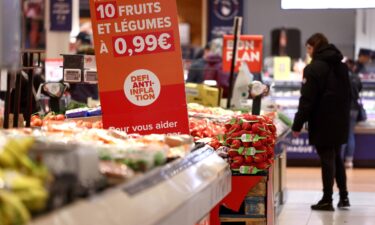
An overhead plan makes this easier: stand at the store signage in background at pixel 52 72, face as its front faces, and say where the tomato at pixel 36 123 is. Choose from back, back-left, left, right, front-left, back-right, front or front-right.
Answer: front

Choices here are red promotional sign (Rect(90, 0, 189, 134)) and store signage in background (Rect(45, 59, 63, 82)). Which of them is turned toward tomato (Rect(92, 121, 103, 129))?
the store signage in background

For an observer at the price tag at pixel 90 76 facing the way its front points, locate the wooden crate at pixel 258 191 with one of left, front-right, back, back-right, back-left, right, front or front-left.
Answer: front-left

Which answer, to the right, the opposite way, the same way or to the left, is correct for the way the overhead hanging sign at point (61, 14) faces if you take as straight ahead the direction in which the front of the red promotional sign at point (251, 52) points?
the same way

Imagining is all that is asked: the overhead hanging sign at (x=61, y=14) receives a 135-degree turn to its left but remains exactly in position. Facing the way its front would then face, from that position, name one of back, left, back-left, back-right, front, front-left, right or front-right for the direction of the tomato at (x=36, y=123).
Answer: back-right

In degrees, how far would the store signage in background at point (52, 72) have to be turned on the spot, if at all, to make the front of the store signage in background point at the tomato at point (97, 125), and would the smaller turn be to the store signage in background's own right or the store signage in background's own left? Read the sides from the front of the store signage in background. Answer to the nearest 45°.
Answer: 0° — it already faces it

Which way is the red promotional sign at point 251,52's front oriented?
toward the camera

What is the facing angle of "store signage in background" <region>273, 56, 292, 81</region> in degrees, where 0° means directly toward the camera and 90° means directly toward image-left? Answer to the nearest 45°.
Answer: approximately 0°

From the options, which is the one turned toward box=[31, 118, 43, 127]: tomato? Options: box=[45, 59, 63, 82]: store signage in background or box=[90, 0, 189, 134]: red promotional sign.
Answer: the store signage in background

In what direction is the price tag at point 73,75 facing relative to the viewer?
toward the camera

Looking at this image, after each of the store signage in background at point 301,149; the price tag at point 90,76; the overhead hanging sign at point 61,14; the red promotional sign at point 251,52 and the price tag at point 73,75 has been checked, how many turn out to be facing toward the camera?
5

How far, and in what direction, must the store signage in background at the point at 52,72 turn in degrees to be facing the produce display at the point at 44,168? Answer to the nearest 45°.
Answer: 0° — it already faces it

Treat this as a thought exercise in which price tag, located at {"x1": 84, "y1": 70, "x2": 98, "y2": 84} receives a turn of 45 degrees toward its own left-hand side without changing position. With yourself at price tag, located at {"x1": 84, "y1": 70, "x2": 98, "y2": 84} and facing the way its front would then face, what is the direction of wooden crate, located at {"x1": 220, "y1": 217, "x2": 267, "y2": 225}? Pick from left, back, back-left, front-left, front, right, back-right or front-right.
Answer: front

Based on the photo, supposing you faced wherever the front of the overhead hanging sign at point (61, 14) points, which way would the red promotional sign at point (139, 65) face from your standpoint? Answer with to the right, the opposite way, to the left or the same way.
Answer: the same way

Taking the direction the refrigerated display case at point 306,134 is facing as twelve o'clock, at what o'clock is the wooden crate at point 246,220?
The wooden crate is roughly at 12 o'clock from the refrigerated display case.
